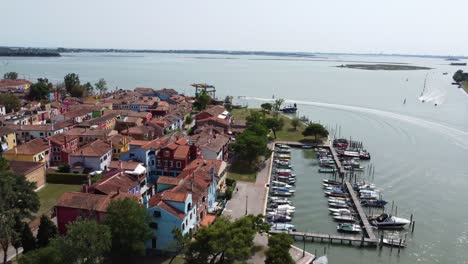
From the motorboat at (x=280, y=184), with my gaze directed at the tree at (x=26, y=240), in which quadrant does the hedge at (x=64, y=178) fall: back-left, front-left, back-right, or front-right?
front-right

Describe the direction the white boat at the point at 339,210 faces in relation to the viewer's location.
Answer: facing to the left of the viewer

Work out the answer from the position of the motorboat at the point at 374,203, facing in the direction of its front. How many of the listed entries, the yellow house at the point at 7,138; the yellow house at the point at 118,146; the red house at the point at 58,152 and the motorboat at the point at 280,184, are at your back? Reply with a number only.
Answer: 4

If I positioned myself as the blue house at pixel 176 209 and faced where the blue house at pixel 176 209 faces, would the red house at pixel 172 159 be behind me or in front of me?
behind

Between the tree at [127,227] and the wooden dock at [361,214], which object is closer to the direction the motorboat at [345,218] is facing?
the tree

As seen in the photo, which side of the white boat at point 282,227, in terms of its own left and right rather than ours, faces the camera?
right

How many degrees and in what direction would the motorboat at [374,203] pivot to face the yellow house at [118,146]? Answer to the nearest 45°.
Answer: approximately 180°

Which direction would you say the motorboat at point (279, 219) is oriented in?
to the viewer's right

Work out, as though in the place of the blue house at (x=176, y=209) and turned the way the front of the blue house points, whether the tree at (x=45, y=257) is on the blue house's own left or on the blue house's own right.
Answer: on the blue house's own right

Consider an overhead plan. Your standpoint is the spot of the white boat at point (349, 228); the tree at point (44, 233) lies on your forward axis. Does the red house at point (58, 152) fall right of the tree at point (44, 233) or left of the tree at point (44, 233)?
right

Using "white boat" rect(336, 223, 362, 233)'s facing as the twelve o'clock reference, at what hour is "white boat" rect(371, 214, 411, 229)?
"white boat" rect(371, 214, 411, 229) is roughly at 5 o'clock from "white boat" rect(336, 223, 362, 233).

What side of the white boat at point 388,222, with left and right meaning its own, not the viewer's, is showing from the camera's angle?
right

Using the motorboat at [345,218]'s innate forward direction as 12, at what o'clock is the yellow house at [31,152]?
The yellow house is roughly at 12 o'clock from the motorboat.

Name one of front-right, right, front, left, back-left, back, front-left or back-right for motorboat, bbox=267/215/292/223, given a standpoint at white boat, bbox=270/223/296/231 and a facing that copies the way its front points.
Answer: left

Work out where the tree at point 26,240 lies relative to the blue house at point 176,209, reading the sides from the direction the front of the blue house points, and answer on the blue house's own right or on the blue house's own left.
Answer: on the blue house's own right

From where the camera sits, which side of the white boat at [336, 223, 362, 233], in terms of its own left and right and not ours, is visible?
left
